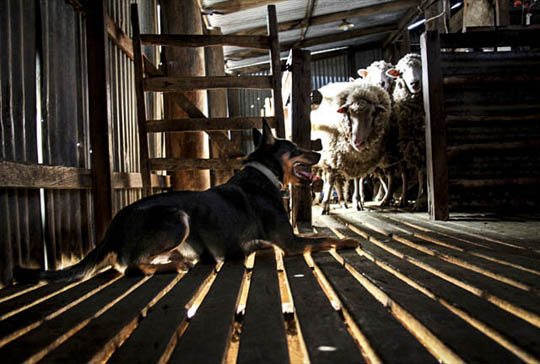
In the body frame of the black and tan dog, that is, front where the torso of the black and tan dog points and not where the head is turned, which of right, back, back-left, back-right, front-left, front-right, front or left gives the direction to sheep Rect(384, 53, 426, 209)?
front-left

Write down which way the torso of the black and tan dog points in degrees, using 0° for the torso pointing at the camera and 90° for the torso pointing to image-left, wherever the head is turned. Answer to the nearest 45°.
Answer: approximately 270°

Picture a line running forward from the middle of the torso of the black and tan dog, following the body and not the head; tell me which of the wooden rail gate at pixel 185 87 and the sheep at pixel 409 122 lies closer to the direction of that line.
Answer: the sheep

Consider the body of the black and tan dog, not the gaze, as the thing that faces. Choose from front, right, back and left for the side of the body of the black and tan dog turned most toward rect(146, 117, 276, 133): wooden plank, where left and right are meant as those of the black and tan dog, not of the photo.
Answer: left

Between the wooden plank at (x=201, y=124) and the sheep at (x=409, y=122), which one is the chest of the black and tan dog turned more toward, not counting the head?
the sheep
